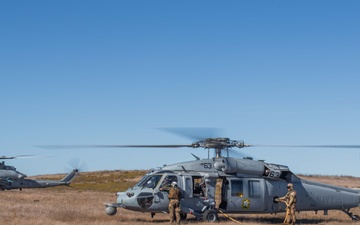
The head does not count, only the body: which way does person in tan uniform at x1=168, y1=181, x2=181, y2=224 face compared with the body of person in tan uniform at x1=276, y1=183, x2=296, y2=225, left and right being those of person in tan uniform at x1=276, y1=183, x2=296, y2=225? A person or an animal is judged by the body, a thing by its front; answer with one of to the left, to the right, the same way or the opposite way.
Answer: to the right

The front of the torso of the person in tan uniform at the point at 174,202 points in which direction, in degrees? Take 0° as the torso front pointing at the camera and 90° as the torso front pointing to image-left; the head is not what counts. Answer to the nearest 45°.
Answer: approximately 180°

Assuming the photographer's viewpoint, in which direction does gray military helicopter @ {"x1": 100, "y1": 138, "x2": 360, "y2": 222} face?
facing to the left of the viewer

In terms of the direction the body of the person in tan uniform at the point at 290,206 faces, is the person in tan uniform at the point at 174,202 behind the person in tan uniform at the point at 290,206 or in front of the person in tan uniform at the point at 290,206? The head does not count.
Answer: in front

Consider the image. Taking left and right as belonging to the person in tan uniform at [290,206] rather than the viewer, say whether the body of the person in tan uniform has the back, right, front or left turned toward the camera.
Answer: left

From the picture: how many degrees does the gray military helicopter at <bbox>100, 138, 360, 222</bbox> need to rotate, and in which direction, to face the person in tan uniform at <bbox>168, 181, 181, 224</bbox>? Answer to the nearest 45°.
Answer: approximately 45° to its left
